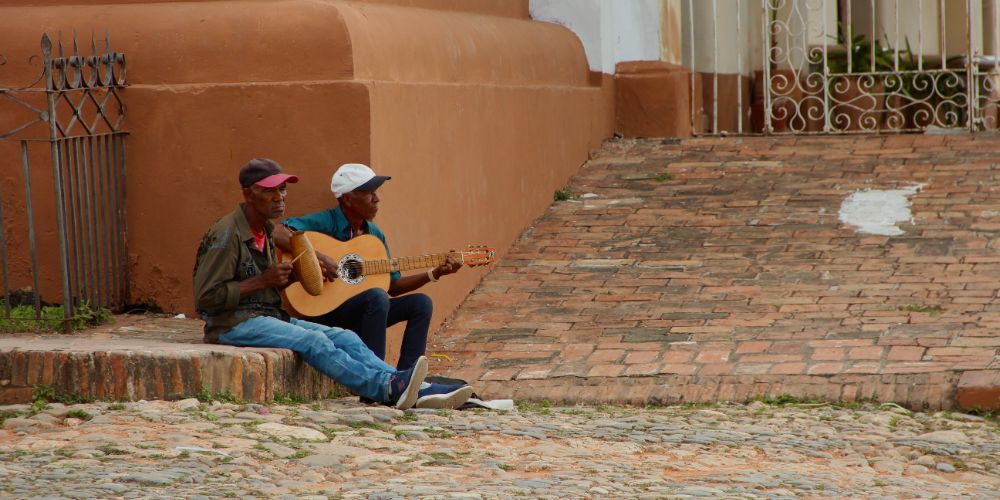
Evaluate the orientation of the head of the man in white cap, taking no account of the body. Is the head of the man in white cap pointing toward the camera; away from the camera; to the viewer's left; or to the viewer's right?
to the viewer's right

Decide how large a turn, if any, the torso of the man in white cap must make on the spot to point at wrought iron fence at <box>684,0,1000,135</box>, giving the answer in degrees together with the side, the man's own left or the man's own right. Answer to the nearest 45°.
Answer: approximately 90° to the man's own left

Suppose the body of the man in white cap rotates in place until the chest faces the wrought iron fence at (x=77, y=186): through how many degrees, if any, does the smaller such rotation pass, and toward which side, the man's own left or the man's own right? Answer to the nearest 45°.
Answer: approximately 135° to the man's own right

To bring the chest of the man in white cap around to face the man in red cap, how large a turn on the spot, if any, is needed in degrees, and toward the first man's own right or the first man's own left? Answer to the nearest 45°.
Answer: approximately 90° to the first man's own right

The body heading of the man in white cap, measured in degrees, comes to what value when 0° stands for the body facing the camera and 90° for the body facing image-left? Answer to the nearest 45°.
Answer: approximately 315°
